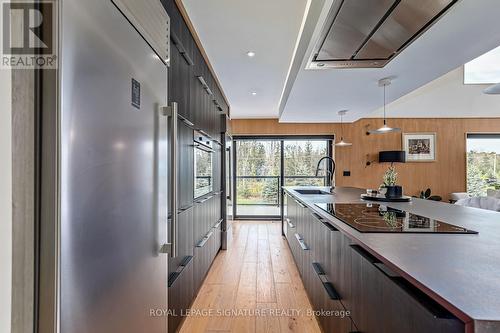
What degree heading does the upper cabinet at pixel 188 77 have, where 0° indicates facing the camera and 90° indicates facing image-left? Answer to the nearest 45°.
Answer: approximately 270°

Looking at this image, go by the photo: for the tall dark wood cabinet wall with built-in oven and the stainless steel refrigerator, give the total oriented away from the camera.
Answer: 0

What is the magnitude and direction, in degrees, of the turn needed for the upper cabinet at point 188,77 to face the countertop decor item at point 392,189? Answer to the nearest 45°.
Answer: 0° — it already faces it

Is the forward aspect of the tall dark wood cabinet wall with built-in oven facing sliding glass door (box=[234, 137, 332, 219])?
no

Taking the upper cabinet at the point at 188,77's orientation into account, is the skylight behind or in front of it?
in front

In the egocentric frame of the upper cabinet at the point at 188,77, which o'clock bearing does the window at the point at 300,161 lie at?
The window is roughly at 10 o'clock from the upper cabinet.

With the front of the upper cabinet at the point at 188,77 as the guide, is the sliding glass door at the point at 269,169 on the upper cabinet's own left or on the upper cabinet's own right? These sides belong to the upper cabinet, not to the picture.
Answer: on the upper cabinet's own left

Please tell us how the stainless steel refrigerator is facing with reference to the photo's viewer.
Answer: facing the viewer and to the right of the viewer

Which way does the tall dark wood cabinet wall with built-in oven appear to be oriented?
to the viewer's right

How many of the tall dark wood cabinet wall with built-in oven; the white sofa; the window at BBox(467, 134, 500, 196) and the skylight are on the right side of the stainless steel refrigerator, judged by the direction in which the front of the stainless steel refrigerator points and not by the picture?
0

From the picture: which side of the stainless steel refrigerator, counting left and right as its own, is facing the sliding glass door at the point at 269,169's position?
left

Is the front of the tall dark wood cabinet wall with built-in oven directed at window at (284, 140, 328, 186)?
no

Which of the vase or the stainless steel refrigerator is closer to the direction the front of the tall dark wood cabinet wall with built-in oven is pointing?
the vase
